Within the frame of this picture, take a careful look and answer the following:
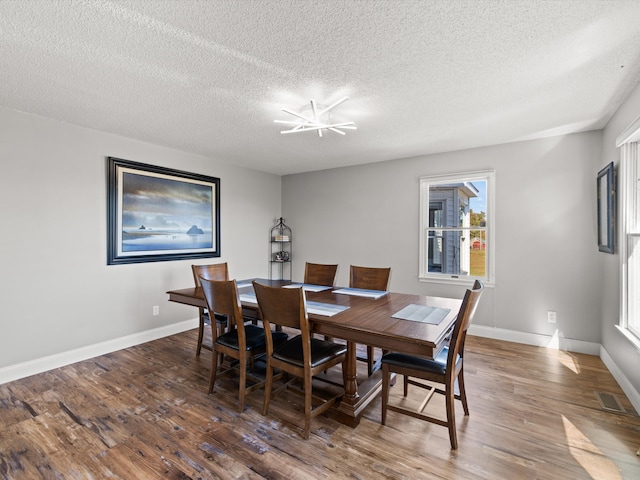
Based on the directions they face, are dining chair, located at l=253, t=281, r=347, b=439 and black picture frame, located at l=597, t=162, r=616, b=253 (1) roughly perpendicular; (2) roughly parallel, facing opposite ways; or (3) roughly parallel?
roughly perpendicular

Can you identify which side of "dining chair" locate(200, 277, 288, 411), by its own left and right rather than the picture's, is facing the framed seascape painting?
left

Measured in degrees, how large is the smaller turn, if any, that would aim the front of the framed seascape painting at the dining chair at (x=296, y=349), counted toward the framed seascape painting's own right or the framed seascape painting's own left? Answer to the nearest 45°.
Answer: approximately 45° to the framed seascape painting's own right

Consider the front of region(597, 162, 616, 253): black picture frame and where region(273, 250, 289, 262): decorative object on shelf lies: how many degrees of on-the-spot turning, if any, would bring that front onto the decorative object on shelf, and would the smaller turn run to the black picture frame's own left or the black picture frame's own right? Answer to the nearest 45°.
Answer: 0° — it already faces it

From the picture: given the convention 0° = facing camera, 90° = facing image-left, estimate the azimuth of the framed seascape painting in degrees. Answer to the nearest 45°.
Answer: approximately 315°

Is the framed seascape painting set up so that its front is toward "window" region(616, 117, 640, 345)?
yes

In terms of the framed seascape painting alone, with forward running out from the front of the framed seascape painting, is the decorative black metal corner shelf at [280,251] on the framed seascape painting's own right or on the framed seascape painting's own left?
on the framed seascape painting's own left

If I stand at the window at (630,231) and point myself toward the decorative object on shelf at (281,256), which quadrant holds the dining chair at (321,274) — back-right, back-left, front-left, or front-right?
front-left

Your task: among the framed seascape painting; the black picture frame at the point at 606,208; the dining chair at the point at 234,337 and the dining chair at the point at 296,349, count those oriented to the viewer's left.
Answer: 1

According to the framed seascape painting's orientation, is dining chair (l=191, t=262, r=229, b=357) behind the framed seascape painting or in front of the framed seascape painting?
in front

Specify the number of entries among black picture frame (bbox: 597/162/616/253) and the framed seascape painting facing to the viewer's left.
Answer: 1

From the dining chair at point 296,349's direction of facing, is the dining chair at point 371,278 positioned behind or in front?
in front

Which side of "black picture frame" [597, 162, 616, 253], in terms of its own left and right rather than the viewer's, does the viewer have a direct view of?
left

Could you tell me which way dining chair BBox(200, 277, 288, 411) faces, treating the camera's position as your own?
facing away from the viewer and to the right of the viewer

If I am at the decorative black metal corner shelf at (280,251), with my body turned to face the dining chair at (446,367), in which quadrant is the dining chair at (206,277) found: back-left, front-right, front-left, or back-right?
front-right

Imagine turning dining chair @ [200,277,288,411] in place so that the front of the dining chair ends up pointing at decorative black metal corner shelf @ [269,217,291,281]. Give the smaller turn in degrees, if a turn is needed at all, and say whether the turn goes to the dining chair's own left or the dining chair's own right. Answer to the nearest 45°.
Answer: approximately 45° to the dining chair's own left

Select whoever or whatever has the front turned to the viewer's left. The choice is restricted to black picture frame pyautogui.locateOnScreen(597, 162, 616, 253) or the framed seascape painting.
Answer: the black picture frame

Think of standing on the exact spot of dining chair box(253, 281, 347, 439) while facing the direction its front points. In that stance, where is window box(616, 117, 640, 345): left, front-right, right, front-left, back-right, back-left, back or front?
front-right

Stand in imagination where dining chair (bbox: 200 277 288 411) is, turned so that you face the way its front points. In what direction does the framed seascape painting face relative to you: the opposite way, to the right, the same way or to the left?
to the right
